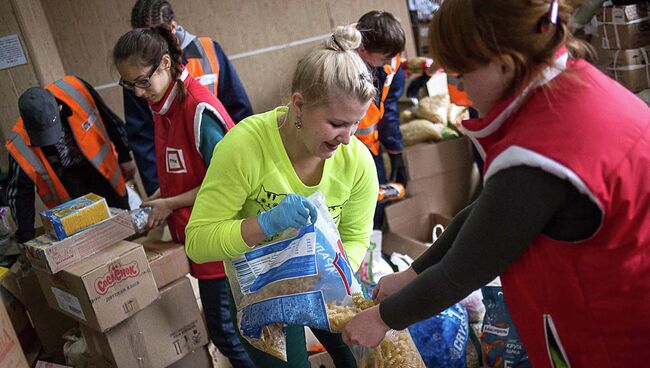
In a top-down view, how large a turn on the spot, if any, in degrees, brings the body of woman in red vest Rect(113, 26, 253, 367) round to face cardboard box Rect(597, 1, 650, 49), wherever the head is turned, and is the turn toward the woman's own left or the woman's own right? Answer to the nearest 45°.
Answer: approximately 135° to the woman's own left

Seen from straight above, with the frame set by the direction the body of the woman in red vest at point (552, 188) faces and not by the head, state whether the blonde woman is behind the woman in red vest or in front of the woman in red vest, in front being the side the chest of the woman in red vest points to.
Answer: in front

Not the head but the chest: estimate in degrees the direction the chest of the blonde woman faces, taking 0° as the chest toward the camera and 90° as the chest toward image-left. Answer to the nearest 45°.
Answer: approximately 315°

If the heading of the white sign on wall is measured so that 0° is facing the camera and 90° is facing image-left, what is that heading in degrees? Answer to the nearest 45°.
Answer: approximately 0°

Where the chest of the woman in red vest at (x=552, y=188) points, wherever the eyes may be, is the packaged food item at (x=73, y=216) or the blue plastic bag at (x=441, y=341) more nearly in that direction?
the packaged food item

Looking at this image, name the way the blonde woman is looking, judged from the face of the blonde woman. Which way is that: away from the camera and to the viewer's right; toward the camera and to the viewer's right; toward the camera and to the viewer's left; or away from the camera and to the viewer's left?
toward the camera and to the viewer's right

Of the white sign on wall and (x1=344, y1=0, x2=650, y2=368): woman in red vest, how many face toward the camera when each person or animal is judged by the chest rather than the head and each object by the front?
1

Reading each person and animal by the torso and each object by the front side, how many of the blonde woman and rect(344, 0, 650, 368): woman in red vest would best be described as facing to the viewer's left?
1

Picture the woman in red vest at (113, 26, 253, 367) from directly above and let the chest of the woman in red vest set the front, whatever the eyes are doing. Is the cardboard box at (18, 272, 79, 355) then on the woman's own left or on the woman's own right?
on the woman's own right

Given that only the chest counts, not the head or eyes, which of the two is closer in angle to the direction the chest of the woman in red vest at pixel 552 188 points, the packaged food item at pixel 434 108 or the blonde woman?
the blonde woman

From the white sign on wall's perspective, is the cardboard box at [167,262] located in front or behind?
in front

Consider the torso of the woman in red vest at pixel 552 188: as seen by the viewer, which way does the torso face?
to the viewer's left
